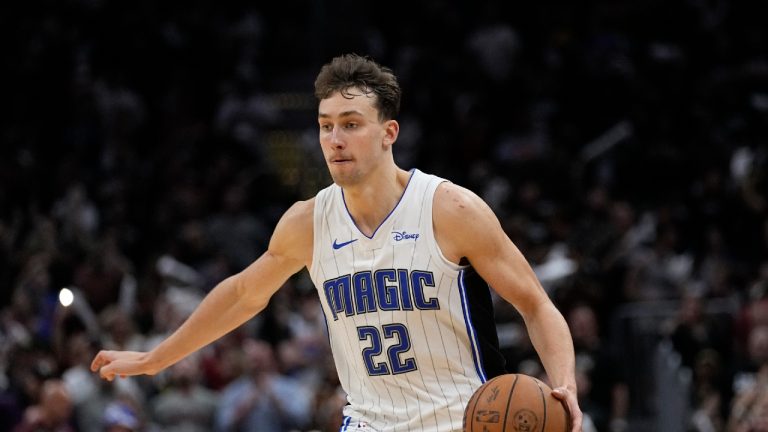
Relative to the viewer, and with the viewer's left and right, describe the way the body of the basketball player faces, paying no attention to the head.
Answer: facing the viewer and to the left of the viewer

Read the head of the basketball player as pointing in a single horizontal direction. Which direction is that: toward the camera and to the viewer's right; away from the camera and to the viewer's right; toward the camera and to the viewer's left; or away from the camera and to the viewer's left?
toward the camera and to the viewer's left
